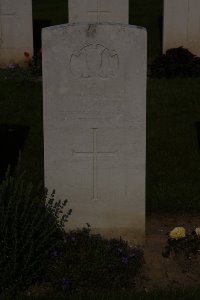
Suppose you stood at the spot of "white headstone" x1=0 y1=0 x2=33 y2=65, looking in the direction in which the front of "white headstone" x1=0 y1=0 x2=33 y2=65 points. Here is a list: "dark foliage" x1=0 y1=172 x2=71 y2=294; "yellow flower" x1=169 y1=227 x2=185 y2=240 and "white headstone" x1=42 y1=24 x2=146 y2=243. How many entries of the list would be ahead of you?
3

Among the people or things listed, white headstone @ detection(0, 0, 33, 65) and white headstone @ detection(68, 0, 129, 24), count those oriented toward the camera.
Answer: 2

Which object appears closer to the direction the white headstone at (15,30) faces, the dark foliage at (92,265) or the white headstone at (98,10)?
the dark foliage

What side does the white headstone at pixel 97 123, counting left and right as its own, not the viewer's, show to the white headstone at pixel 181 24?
back

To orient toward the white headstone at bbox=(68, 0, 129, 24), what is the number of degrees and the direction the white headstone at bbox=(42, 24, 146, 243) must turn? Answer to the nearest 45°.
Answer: approximately 180°

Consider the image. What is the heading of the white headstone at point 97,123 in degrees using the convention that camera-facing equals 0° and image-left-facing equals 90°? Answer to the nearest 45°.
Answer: approximately 0°

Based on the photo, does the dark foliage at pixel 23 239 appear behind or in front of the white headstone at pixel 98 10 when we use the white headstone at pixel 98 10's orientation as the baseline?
in front

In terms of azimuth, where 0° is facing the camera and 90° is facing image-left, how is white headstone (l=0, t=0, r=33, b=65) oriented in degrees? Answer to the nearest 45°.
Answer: approximately 0°

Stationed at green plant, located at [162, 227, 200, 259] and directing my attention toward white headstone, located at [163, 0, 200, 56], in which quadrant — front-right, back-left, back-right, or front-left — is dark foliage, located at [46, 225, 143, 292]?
back-left

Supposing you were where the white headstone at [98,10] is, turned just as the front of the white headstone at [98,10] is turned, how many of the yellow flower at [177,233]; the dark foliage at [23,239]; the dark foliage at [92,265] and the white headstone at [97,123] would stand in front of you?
4

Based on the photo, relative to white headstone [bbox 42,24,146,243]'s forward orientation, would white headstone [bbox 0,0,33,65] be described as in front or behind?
behind

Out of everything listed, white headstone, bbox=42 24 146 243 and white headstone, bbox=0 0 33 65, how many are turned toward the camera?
2
